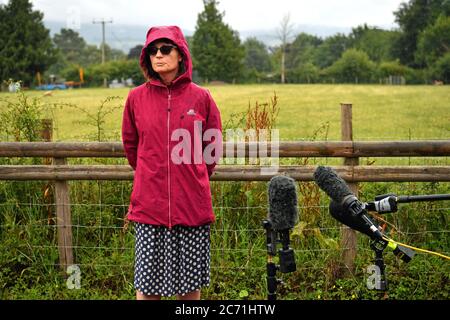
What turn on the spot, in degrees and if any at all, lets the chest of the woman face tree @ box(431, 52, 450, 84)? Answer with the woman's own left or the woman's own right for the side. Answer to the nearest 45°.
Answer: approximately 135° to the woman's own left

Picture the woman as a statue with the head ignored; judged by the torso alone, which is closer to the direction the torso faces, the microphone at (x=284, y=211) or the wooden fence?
the microphone

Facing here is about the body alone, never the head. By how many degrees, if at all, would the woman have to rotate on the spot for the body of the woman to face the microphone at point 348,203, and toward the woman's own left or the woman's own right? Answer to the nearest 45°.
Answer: approximately 45° to the woman's own left

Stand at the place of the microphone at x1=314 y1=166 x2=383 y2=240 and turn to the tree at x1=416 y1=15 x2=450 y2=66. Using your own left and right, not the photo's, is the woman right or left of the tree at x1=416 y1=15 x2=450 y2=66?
left

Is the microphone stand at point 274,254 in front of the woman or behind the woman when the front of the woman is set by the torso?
in front

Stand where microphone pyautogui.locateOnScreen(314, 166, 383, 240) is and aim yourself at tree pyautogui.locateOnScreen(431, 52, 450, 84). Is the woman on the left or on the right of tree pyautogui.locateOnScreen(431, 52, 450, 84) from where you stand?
left

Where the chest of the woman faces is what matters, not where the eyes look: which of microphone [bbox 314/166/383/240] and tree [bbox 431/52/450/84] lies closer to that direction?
the microphone

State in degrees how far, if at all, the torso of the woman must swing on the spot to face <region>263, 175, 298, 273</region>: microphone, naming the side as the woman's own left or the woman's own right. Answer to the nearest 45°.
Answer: approximately 45° to the woman's own left

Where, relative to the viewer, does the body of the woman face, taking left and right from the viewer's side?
facing the viewer

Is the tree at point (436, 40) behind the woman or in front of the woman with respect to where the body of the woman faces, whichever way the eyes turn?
behind
